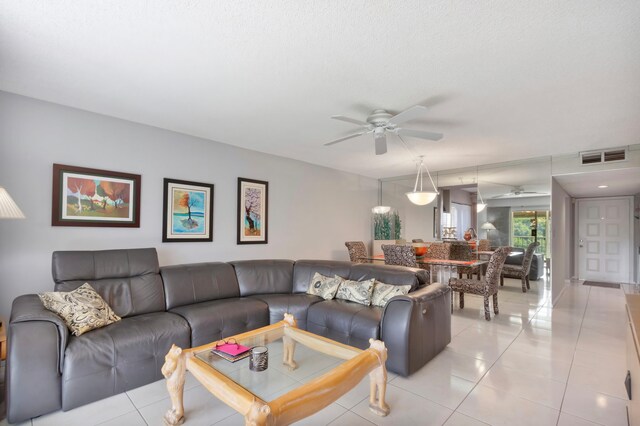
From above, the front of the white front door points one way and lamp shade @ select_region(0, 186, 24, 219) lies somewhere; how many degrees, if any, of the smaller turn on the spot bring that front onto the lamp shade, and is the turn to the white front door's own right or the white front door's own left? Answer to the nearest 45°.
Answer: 0° — it already faces it

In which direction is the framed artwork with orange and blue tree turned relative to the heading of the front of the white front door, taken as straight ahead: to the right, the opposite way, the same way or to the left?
to the left

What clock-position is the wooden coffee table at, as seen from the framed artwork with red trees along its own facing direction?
The wooden coffee table is roughly at 1 o'clock from the framed artwork with red trees.

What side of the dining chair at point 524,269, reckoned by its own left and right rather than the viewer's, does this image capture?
left

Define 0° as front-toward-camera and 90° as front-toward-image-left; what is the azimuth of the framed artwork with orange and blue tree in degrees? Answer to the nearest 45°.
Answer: approximately 315°

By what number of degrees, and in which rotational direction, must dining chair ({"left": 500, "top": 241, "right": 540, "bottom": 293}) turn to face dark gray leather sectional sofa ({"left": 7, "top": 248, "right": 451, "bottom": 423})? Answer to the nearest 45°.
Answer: approximately 45° to its left

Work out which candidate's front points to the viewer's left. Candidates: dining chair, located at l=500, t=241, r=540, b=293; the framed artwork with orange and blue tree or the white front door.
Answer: the dining chair

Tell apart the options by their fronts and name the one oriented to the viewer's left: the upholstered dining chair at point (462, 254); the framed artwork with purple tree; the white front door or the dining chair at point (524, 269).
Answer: the dining chair
